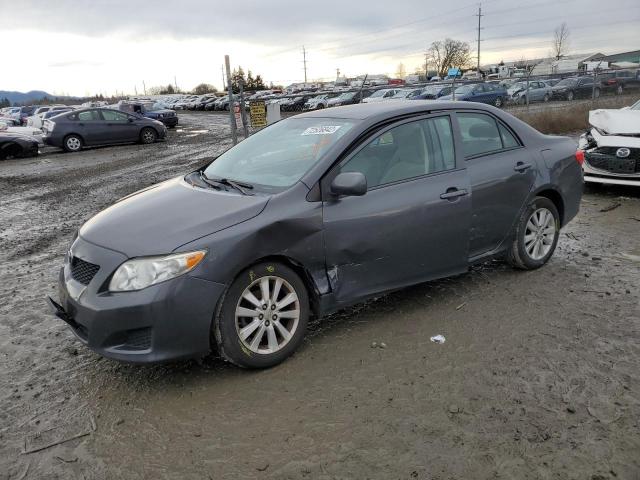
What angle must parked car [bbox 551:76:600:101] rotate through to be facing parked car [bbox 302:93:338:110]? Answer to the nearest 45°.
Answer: approximately 45° to its right

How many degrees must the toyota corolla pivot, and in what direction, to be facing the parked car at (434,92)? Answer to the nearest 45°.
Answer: approximately 135° to its right

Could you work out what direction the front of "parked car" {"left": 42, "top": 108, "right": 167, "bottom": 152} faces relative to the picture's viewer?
facing to the right of the viewer

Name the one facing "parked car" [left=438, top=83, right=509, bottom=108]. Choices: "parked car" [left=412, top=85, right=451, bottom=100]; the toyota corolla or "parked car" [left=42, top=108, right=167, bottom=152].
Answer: "parked car" [left=42, top=108, right=167, bottom=152]

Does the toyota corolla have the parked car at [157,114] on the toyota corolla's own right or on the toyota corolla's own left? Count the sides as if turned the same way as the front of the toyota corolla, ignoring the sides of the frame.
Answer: on the toyota corolla's own right

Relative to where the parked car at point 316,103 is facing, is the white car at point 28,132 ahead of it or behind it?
ahead

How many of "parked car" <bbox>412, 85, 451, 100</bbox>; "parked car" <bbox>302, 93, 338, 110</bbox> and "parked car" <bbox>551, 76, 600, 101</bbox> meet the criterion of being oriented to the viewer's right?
0

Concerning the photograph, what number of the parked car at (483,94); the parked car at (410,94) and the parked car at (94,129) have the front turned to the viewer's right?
1

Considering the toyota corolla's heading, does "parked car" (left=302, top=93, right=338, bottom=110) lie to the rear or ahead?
to the rear

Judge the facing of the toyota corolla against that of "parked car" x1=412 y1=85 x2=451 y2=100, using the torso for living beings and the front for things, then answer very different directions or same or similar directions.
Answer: same or similar directions

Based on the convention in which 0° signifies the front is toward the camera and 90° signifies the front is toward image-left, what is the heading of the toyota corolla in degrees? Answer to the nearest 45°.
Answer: approximately 45°

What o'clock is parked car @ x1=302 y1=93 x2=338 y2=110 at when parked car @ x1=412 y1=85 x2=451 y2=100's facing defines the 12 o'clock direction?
parked car @ x1=302 y1=93 x2=338 y2=110 is roughly at 3 o'clock from parked car @ x1=412 y1=85 x2=451 y2=100.

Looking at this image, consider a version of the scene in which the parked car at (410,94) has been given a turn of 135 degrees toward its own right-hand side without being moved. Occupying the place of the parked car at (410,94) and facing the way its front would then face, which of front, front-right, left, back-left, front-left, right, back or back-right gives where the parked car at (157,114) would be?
left

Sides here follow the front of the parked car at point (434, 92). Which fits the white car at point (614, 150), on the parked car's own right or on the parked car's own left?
on the parked car's own left

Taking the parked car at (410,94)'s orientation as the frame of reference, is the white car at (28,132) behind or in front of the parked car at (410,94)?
in front
